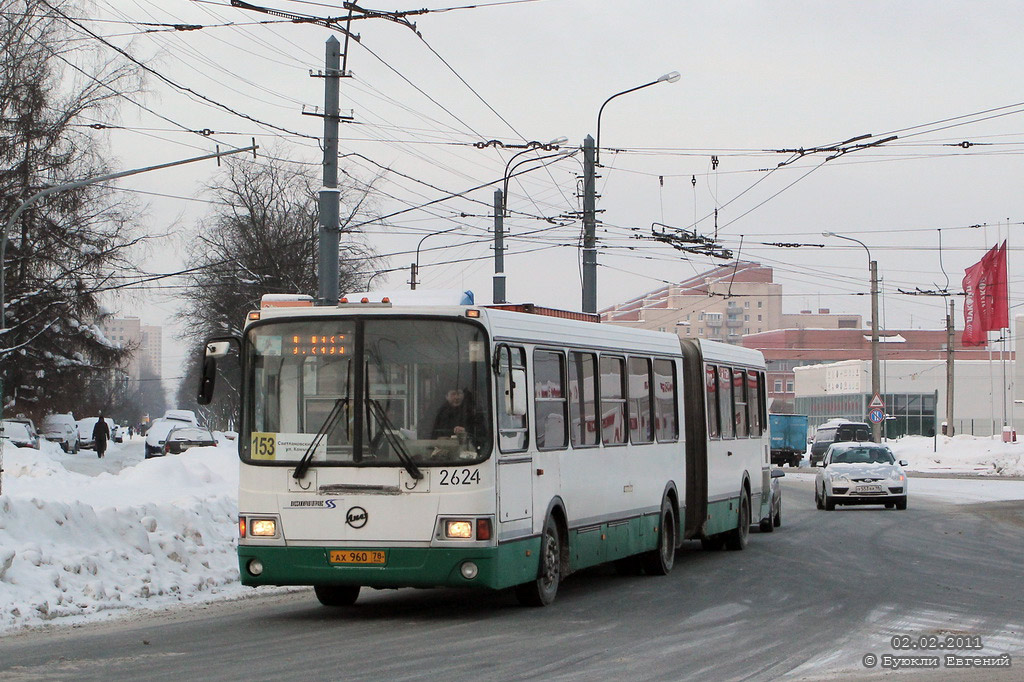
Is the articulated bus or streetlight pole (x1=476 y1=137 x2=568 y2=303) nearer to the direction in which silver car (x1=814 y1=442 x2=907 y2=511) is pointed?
the articulated bus

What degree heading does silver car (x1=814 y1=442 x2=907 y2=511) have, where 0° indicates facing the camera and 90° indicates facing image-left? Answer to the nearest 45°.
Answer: approximately 0°

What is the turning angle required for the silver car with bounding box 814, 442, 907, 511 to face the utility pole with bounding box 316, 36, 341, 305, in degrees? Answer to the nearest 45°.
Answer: approximately 45° to its right

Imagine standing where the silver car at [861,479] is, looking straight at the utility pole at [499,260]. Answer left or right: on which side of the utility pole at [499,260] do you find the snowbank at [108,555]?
left

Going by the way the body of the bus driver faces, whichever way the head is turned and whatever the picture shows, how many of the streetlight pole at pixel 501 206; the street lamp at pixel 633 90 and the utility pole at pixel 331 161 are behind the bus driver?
3

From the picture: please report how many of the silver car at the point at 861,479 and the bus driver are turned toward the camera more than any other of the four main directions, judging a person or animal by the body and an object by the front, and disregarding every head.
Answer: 2

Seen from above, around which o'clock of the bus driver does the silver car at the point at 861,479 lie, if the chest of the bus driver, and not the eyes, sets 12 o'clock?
The silver car is roughly at 7 o'clock from the bus driver.

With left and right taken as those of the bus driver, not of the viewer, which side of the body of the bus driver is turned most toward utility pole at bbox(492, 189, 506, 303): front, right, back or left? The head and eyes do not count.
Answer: back
